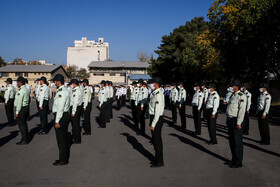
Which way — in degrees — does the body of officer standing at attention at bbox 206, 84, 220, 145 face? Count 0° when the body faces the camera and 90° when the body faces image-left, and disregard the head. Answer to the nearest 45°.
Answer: approximately 45°

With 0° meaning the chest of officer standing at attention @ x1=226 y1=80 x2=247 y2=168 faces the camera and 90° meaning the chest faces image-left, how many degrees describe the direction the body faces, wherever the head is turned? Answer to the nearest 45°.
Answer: approximately 45°

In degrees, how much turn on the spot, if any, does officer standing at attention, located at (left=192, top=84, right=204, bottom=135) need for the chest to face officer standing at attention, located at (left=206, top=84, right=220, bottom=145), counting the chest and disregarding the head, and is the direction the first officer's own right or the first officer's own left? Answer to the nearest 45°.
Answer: approximately 45° to the first officer's own left

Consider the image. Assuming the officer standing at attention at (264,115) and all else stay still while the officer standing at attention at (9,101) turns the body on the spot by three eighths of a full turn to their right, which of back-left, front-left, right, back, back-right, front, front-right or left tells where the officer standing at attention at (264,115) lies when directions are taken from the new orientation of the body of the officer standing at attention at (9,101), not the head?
right

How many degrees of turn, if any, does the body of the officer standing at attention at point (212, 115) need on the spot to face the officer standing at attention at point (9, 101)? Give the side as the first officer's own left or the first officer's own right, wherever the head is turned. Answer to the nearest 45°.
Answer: approximately 45° to the first officer's own right

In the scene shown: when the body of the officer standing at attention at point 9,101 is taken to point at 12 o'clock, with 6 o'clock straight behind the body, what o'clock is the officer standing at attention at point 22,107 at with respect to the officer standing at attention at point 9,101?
the officer standing at attention at point 22,107 is roughly at 9 o'clock from the officer standing at attention at point 9,101.

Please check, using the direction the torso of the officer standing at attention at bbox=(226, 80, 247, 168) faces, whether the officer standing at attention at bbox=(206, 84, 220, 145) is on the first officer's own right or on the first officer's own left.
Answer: on the first officer's own right
